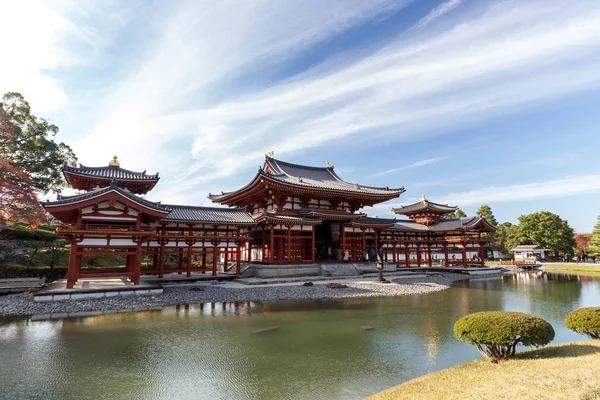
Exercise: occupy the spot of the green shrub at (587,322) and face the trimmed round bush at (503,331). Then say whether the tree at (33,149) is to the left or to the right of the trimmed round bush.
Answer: right

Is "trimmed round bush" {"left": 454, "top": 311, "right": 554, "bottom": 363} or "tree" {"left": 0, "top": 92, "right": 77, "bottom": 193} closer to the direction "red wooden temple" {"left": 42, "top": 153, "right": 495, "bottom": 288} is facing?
the trimmed round bush

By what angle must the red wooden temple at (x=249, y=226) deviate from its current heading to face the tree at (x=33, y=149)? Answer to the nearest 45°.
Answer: approximately 135° to its right

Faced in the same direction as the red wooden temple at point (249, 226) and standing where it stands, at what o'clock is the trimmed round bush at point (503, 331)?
The trimmed round bush is roughly at 1 o'clock from the red wooden temple.

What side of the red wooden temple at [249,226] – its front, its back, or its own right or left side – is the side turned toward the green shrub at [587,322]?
front
